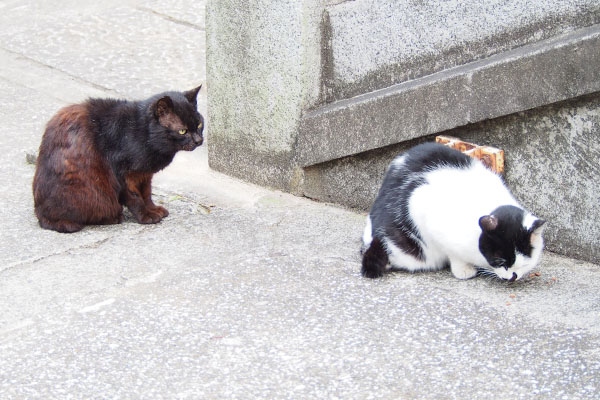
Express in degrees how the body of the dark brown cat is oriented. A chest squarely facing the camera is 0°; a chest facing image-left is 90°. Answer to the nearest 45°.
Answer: approximately 270°

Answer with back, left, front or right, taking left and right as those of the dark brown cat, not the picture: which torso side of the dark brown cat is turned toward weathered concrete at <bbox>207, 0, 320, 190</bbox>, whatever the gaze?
front

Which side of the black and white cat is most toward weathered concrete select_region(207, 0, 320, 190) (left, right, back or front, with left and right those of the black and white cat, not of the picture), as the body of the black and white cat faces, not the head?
back

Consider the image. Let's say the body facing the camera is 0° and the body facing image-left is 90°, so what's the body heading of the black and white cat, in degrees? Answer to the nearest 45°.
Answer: approximately 315°
